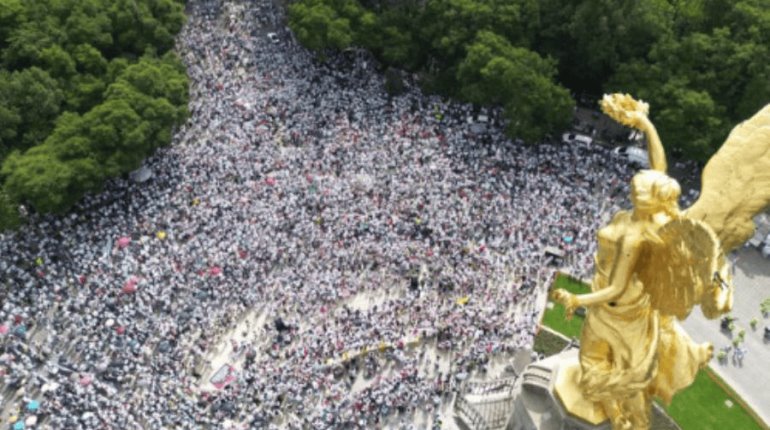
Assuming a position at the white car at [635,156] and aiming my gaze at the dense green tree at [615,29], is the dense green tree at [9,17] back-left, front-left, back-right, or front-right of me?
front-left

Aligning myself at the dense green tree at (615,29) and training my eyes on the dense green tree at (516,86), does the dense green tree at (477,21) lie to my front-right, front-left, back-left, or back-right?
front-right

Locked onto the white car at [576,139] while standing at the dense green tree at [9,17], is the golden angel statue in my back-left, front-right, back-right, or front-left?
front-right

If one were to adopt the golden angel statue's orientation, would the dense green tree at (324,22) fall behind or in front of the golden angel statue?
in front

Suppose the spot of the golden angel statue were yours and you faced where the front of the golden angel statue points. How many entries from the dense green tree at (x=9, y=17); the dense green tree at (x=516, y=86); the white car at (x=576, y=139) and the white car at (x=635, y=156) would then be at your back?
0

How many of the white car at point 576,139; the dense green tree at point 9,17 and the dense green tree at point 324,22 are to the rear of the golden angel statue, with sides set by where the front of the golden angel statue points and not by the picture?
0

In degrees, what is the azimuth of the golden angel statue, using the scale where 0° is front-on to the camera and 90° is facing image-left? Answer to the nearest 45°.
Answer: approximately 135°

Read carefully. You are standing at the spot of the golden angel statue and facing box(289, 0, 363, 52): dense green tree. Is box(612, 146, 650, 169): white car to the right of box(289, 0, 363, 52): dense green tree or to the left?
right

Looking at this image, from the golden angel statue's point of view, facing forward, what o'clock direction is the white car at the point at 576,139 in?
The white car is roughly at 1 o'clock from the golden angel statue.

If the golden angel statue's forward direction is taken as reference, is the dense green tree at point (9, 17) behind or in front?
in front

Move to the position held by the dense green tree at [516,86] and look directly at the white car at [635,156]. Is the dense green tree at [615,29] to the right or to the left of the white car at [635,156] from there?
left
